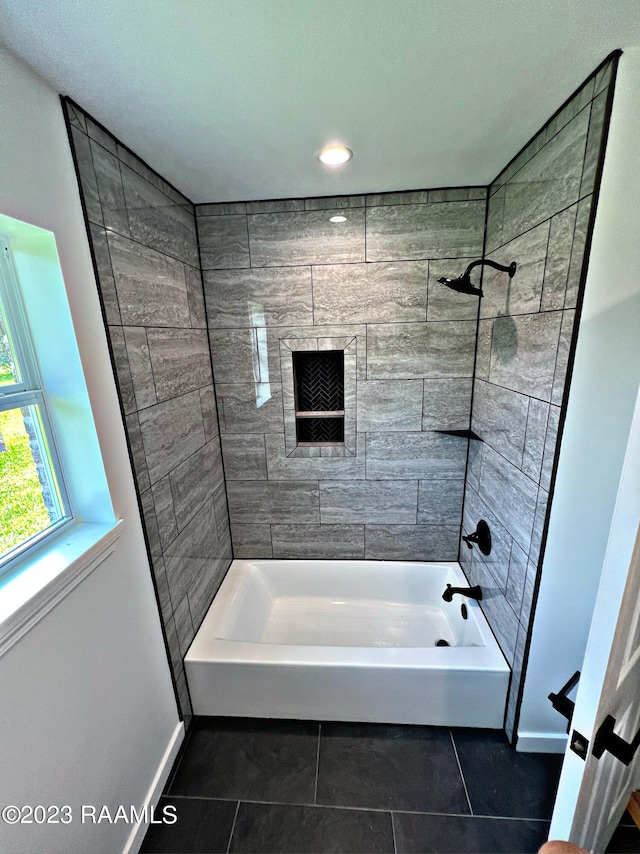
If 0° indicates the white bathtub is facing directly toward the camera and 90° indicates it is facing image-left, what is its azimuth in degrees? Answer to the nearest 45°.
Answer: approximately 0°

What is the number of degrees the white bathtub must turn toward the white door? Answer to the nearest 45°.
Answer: approximately 45° to its left

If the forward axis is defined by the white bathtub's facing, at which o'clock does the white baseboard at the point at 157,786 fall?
The white baseboard is roughly at 2 o'clock from the white bathtub.
